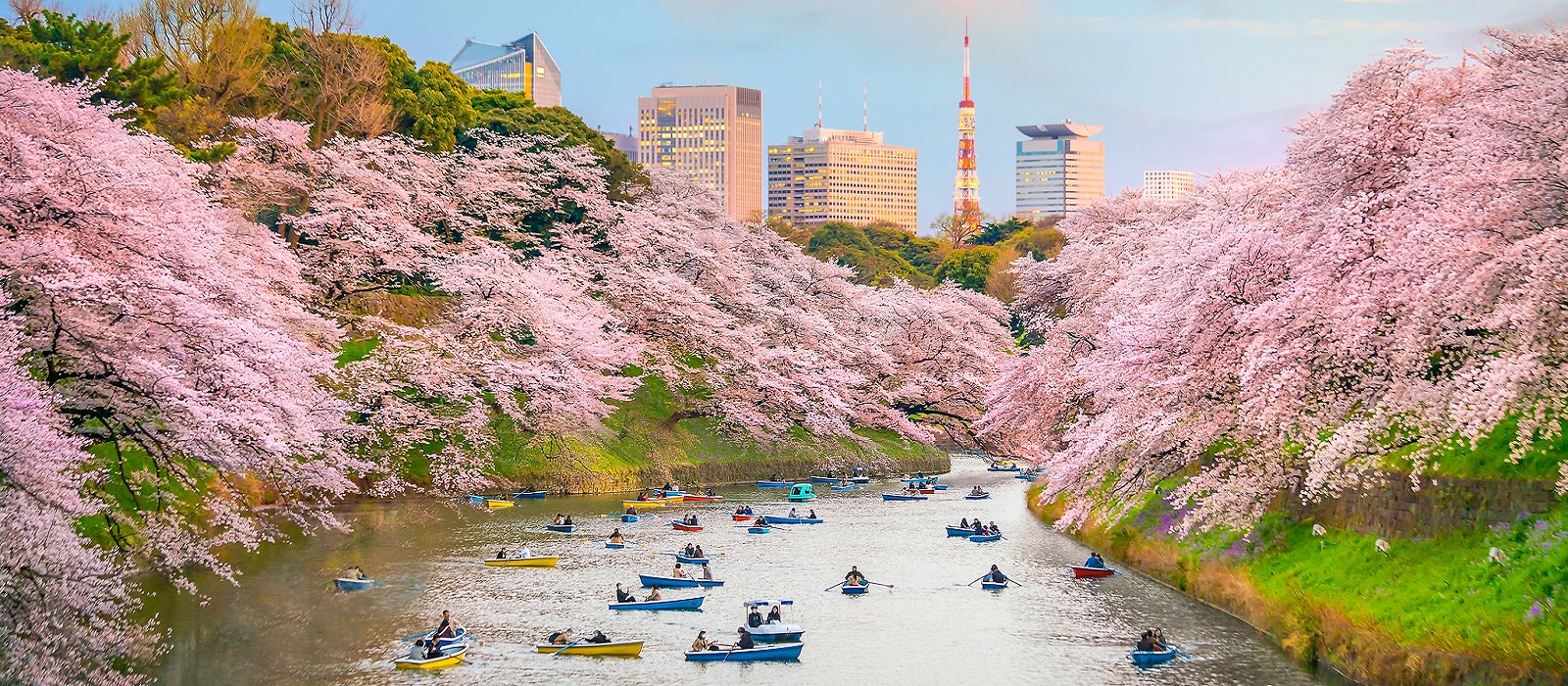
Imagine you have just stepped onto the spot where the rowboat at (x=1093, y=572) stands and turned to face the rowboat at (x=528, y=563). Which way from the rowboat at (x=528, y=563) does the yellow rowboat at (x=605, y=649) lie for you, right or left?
left

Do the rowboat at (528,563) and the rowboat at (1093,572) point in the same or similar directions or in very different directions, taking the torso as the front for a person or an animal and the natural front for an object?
very different directions

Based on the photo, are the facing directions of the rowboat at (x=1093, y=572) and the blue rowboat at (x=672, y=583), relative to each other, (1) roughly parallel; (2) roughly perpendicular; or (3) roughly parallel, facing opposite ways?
roughly parallel, facing opposite ways

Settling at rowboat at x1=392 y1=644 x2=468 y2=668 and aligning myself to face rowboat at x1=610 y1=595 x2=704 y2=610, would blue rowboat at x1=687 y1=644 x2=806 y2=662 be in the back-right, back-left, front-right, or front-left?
front-right

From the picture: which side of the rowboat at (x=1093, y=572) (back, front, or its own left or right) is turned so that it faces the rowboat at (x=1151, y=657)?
left

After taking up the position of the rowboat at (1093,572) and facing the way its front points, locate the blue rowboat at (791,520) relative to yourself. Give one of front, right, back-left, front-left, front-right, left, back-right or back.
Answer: back-left

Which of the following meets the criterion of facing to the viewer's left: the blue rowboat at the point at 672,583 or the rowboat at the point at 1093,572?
the blue rowboat
